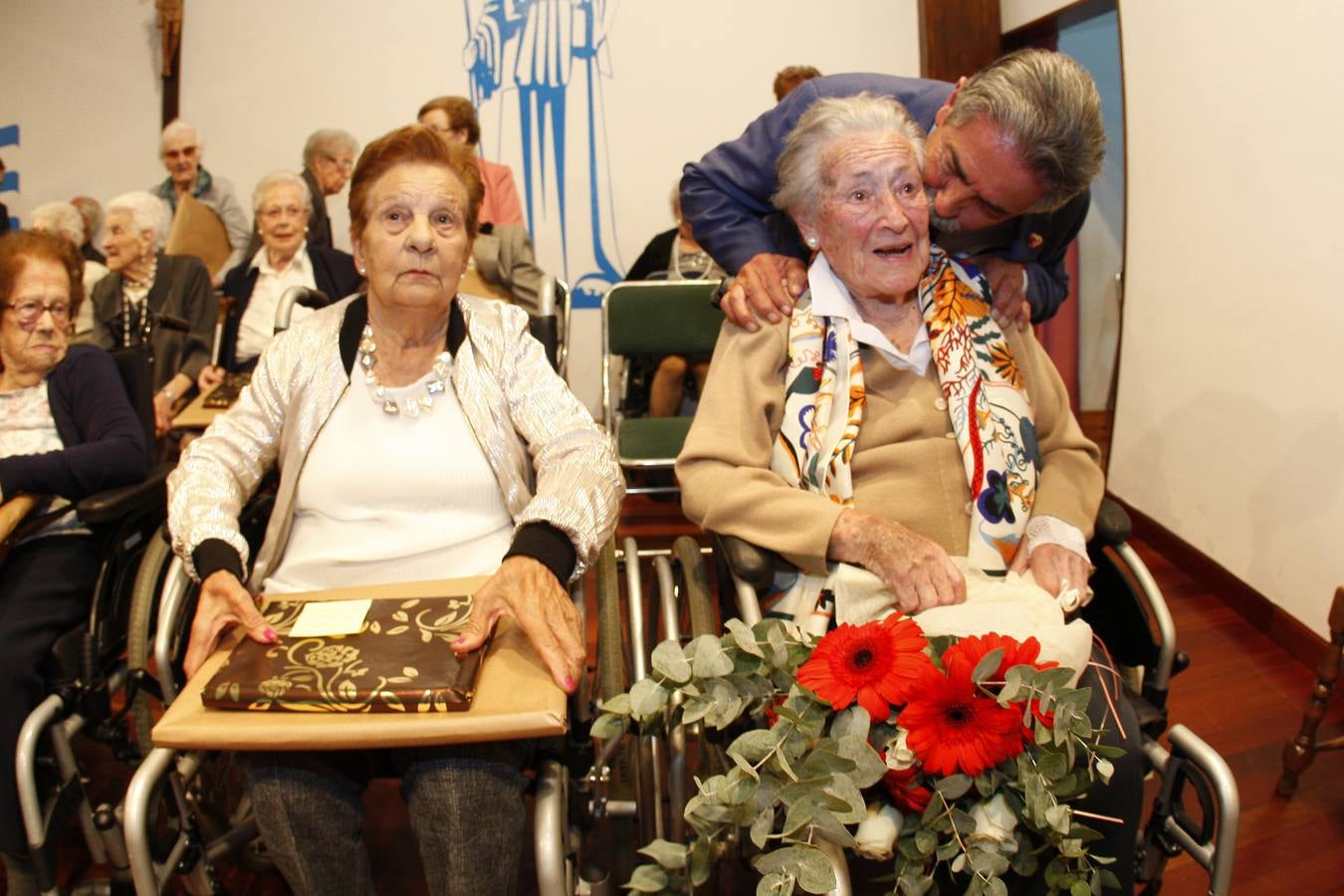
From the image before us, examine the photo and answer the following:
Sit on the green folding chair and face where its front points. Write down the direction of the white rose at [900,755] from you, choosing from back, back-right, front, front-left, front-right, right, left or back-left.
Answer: front

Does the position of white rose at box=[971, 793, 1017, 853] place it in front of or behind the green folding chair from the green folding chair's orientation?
in front

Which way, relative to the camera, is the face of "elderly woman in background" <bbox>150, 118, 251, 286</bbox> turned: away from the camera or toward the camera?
toward the camera

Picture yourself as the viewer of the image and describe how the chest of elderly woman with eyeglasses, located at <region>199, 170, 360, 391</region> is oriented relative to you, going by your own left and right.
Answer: facing the viewer

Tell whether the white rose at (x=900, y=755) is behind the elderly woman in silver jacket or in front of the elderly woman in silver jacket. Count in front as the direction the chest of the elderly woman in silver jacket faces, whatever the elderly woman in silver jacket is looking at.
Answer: in front

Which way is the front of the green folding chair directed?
toward the camera

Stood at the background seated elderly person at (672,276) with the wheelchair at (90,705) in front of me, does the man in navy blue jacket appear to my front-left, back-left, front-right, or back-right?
front-left

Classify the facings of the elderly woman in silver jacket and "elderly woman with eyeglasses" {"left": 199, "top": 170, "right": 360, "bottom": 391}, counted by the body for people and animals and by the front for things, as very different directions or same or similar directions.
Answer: same or similar directions

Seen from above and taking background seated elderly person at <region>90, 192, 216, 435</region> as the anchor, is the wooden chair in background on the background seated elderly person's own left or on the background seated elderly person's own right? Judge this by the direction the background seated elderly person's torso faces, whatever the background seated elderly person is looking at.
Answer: on the background seated elderly person's own left

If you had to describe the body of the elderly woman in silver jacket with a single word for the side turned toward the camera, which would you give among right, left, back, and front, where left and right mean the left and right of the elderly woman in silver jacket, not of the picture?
front

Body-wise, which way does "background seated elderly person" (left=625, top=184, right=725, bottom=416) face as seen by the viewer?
toward the camera

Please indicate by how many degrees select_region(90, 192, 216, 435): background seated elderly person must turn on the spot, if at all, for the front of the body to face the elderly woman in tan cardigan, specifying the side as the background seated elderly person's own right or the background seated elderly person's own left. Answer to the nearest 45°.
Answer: approximately 45° to the background seated elderly person's own left
